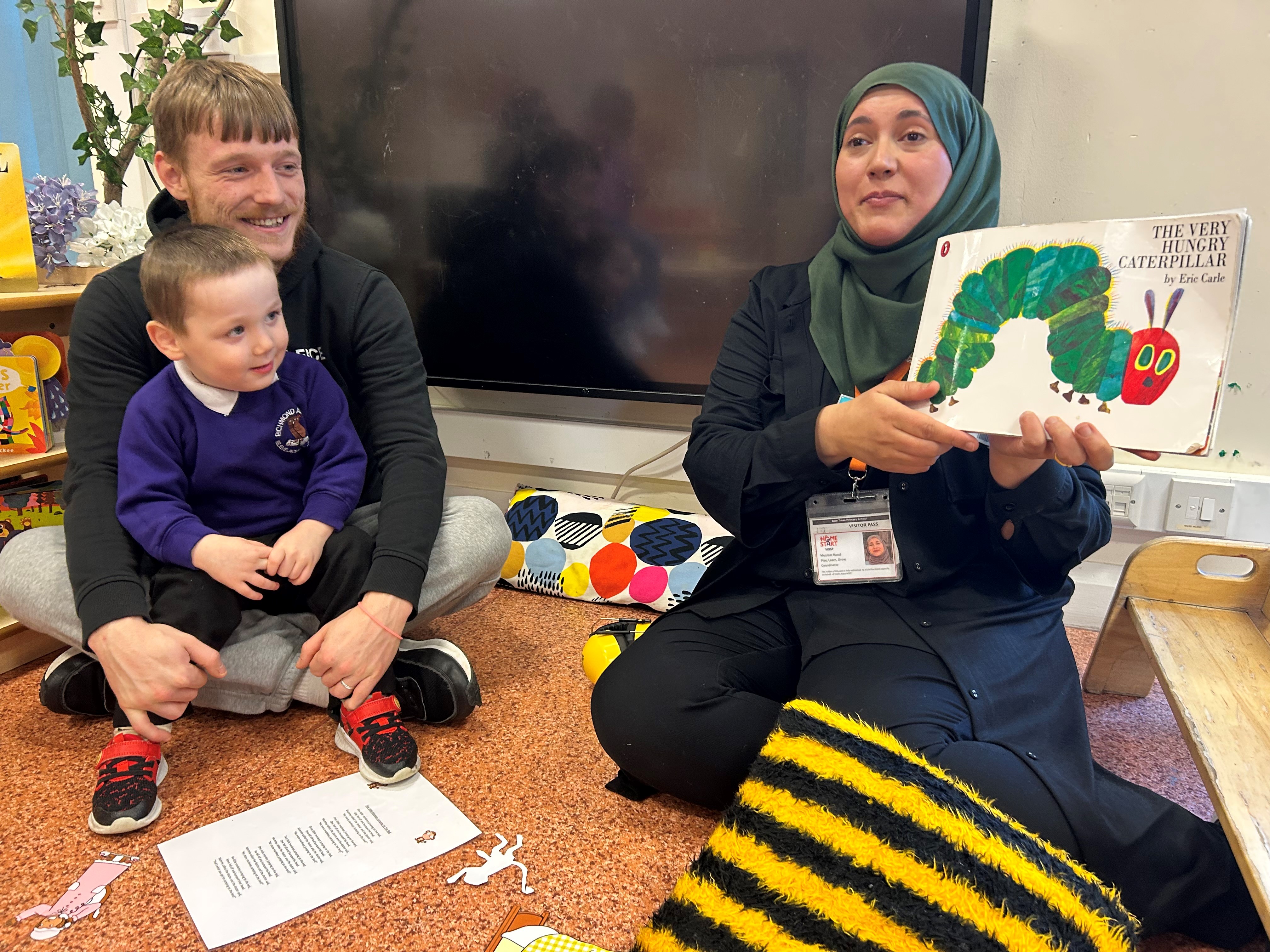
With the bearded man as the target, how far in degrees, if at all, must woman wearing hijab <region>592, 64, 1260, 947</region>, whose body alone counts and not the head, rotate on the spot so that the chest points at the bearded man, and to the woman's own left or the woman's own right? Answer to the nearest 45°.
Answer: approximately 90° to the woman's own right

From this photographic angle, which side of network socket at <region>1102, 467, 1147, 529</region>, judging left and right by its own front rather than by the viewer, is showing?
front

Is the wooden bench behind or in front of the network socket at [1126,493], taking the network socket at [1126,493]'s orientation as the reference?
in front

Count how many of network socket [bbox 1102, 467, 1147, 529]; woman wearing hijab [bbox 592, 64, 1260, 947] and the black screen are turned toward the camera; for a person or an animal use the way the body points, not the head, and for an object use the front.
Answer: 3

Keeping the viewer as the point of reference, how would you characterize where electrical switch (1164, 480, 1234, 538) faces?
facing the viewer

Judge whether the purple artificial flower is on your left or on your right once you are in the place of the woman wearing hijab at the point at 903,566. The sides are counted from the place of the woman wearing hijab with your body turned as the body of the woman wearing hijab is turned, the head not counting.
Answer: on your right

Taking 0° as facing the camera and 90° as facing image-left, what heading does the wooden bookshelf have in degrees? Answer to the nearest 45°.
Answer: approximately 315°

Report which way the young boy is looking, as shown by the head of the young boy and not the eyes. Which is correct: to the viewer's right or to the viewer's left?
to the viewer's right

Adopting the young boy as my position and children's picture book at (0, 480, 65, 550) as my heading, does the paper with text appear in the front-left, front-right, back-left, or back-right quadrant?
back-left

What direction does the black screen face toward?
toward the camera

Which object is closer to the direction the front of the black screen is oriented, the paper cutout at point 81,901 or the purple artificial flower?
the paper cutout

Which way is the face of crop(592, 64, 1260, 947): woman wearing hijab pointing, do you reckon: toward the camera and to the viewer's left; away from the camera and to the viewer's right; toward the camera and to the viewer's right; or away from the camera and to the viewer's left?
toward the camera and to the viewer's left

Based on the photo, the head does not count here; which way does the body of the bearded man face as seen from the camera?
toward the camera

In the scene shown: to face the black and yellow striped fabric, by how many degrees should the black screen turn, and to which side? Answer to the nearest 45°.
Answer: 0° — it already faces it

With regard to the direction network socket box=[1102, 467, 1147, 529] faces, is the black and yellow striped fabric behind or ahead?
ahead

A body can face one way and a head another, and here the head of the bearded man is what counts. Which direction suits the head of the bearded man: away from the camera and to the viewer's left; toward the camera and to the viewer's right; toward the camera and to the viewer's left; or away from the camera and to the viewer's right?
toward the camera and to the viewer's right
